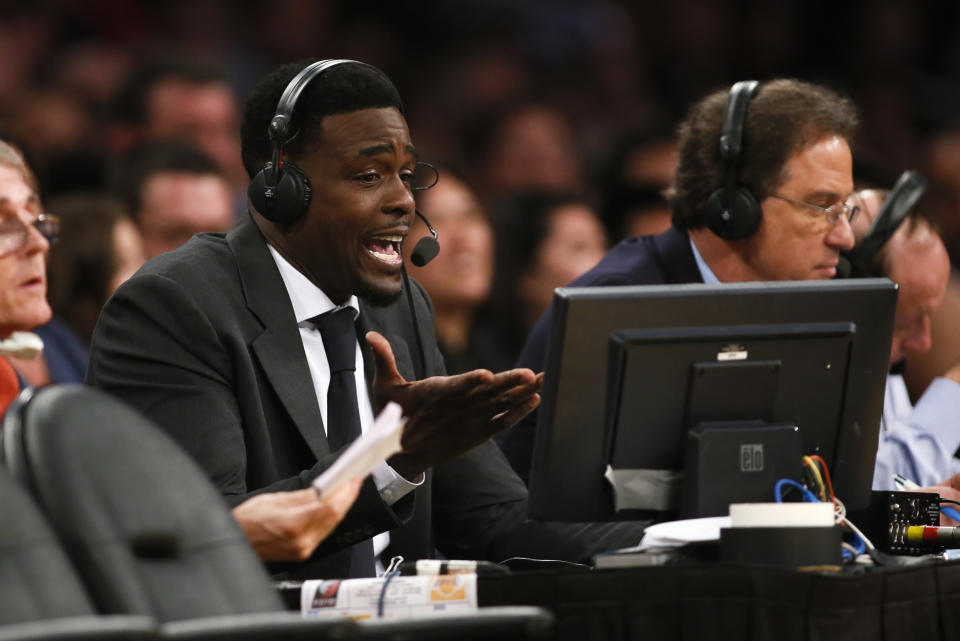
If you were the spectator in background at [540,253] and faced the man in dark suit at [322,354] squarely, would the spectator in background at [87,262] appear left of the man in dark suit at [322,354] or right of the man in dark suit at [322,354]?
right

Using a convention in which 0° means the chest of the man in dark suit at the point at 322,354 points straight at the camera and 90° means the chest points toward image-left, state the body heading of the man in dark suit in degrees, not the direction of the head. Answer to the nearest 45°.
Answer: approximately 315°

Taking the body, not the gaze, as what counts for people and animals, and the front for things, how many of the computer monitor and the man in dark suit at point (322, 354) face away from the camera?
1

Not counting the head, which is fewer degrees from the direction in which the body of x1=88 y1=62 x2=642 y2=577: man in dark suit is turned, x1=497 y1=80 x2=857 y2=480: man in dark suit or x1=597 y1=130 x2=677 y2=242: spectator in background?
the man in dark suit

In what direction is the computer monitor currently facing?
away from the camera

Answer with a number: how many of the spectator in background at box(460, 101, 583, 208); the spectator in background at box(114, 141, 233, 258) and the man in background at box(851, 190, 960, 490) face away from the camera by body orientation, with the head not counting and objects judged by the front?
0

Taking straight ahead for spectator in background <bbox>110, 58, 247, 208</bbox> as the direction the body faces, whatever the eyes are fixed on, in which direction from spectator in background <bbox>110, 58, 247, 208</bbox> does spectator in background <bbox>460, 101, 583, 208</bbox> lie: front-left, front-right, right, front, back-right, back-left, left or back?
left

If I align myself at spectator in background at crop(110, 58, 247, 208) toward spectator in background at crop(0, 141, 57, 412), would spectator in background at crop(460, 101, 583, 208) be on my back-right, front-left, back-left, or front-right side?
back-left

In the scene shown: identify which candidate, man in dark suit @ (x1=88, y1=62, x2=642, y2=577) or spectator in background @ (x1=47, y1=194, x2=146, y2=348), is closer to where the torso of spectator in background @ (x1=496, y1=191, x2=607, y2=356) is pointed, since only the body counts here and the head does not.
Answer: the man in dark suit

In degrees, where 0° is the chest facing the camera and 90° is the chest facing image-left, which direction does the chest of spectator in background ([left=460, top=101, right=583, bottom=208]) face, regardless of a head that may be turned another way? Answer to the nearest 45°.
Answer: approximately 315°

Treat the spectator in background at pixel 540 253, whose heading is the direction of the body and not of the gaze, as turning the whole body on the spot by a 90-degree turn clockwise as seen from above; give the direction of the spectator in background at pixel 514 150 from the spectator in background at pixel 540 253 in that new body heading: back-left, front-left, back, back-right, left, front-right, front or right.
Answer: back-right

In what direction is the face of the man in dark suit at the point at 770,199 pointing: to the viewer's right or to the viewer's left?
to the viewer's right

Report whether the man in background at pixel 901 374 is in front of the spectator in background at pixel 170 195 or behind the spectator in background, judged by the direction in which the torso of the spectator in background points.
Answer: in front

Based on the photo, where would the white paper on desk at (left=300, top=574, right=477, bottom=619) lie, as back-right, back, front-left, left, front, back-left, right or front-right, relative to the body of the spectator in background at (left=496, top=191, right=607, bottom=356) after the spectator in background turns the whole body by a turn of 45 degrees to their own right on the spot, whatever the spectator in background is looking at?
front
